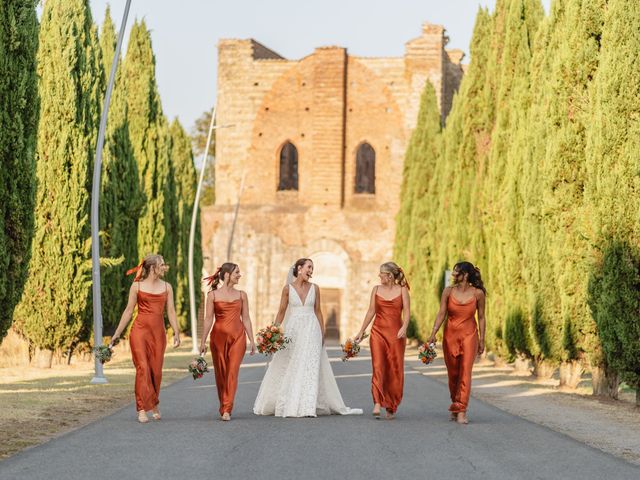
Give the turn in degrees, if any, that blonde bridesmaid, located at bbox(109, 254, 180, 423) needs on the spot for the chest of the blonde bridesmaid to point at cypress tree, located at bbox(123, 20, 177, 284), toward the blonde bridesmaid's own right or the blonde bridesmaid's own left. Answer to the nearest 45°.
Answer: approximately 180°

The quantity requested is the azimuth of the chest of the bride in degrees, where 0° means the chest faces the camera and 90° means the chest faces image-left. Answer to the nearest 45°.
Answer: approximately 0°

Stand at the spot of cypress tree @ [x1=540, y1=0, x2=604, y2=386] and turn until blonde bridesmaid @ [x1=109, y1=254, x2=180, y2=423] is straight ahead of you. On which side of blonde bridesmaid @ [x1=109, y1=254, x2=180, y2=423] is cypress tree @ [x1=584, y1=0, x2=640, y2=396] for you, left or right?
left

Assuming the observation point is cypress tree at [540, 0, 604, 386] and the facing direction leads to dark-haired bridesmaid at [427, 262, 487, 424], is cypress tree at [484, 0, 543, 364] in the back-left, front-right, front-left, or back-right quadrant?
back-right

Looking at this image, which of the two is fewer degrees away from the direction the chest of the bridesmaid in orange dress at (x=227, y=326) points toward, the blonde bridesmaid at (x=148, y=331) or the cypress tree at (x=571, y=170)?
the blonde bridesmaid

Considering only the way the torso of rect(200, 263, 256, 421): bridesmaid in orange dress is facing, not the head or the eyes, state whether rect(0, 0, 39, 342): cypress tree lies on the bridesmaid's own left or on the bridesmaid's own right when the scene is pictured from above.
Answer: on the bridesmaid's own right

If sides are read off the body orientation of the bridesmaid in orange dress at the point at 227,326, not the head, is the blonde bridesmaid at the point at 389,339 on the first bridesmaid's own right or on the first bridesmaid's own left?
on the first bridesmaid's own left
